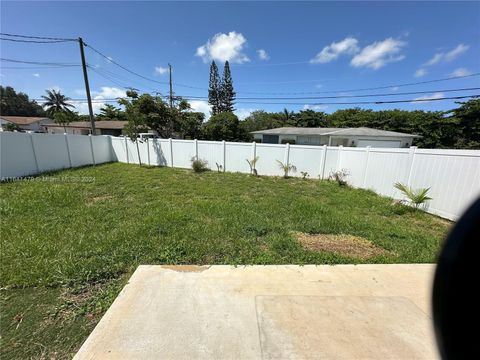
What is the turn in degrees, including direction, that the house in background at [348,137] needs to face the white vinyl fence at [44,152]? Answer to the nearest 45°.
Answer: approximately 45° to its right

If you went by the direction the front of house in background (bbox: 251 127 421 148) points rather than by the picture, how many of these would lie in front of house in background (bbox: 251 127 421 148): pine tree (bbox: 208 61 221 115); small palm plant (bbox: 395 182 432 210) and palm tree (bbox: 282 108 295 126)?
1

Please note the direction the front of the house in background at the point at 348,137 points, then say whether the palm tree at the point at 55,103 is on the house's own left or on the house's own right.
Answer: on the house's own right

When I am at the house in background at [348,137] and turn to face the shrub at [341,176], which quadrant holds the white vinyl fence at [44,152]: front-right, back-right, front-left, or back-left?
front-right

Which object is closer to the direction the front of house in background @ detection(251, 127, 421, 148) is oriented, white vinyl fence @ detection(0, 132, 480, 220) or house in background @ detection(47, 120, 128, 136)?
the white vinyl fence

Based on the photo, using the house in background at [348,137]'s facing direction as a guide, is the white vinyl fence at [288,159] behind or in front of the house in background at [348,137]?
in front

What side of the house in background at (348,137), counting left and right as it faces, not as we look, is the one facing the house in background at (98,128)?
right

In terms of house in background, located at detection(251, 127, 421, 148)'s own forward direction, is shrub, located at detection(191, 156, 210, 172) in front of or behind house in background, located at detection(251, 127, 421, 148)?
in front

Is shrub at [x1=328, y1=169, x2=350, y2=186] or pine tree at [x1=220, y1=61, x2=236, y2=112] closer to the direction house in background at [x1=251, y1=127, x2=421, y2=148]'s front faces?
the shrub

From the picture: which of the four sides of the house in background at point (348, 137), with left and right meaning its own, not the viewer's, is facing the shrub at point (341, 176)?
front

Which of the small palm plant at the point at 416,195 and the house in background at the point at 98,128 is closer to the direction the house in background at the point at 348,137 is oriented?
the small palm plant

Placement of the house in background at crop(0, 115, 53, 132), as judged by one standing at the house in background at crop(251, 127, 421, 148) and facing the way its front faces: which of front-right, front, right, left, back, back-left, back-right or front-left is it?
right

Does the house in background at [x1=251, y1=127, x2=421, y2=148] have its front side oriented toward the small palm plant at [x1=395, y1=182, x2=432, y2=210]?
yes
